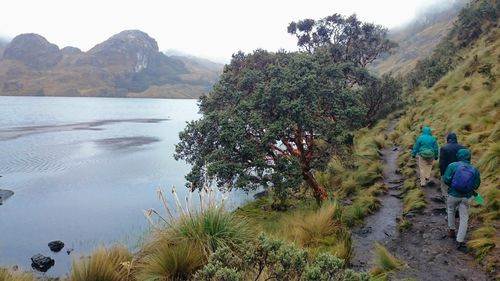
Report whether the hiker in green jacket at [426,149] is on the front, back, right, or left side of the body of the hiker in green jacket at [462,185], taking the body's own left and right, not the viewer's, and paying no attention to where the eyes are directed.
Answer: front

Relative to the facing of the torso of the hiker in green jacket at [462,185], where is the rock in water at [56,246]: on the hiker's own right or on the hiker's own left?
on the hiker's own left

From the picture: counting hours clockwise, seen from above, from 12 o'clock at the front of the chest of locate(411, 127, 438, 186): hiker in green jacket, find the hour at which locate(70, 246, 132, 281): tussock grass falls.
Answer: The tussock grass is roughly at 7 o'clock from the hiker in green jacket.

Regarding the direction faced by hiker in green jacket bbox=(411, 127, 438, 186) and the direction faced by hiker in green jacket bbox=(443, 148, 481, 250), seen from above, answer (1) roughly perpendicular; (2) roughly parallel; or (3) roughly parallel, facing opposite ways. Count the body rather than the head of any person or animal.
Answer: roughly parallel

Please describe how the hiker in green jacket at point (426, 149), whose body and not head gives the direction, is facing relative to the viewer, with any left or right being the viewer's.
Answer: facing away from the viewer

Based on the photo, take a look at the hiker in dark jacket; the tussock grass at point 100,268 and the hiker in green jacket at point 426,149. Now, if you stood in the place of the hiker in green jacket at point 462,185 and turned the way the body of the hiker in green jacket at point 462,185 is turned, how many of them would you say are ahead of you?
2

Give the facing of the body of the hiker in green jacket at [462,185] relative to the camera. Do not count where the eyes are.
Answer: away from the camera

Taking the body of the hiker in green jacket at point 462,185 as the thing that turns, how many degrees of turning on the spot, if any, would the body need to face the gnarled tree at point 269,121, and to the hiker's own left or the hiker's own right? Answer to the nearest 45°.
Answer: approximately 45° to the hiker's own left

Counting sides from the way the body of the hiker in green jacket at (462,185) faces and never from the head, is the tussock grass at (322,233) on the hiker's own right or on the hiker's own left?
on the hiker's own left

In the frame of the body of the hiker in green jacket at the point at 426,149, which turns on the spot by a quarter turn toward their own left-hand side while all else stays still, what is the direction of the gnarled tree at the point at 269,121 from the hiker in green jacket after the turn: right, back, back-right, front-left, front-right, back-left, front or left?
front

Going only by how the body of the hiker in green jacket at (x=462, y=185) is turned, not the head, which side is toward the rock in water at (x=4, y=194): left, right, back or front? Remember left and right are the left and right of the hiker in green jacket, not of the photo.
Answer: left

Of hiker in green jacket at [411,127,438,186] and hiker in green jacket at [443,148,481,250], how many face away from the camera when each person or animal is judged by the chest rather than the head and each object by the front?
2
